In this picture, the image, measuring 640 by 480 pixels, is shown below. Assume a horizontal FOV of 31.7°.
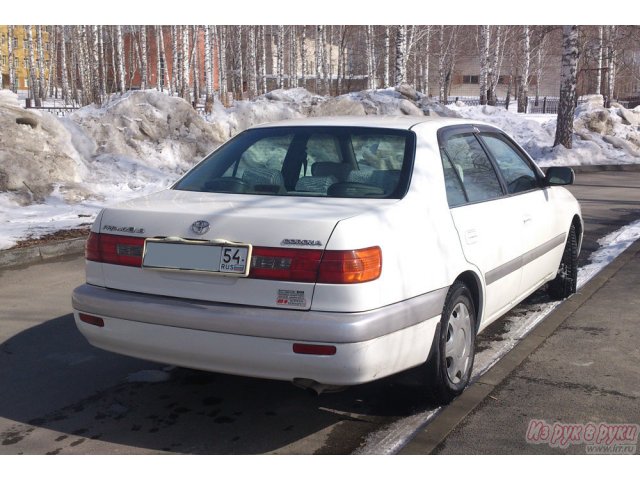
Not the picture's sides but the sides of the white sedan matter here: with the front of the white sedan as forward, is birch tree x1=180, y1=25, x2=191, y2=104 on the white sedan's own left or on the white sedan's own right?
on the white sedan's own left

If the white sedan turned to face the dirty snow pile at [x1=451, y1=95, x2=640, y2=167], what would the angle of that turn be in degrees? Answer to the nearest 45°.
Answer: approximately 45° to its left

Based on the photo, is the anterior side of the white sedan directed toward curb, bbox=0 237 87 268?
no

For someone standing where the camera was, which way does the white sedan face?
facing away from the viewer and to the right of the viewer
